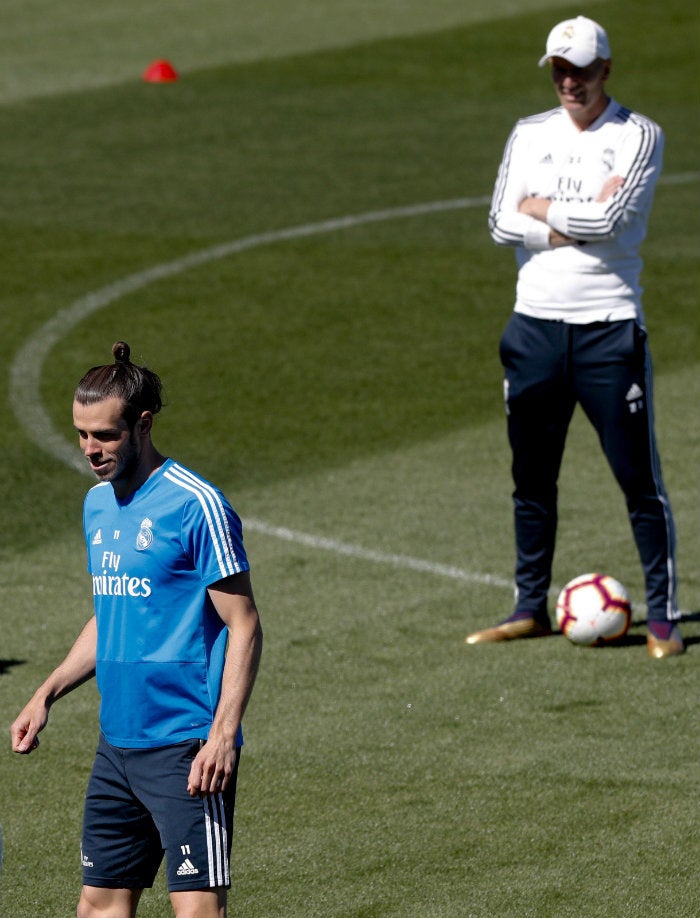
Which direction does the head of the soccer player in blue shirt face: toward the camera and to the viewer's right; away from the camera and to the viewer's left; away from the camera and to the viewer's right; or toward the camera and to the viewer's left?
toward the camera and to the viewer's left

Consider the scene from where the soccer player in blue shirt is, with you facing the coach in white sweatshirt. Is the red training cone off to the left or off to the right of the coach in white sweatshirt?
left

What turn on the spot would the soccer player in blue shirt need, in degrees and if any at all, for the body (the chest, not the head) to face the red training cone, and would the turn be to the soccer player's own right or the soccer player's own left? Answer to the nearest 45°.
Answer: approximately 135° to the soccer player's own right

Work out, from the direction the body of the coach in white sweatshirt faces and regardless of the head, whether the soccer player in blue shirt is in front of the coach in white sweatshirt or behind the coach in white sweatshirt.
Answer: in front

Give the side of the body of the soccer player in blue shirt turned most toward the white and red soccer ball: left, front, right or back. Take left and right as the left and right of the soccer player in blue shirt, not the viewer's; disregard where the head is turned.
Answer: back

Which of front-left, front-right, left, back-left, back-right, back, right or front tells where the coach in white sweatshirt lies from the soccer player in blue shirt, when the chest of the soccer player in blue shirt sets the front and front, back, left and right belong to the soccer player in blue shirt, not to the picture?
back

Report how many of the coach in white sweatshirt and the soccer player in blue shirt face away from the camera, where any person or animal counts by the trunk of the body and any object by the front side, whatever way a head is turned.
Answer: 0

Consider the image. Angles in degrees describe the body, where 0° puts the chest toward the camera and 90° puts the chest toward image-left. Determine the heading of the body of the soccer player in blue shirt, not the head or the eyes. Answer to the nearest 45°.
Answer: approximately 45°

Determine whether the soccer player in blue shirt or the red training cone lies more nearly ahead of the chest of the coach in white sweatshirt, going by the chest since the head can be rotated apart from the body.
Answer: the soccer player in blue shirt

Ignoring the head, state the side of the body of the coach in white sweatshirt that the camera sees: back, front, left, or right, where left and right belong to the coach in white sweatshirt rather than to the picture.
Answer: front
